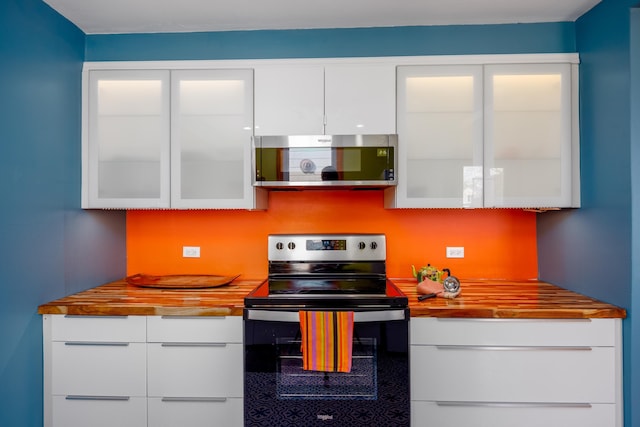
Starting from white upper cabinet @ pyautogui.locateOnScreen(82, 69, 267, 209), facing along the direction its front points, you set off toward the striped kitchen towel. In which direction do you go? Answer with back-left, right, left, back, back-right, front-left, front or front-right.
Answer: front-left

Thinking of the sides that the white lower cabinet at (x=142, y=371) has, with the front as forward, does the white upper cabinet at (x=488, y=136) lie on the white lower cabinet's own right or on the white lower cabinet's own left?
on the white lower cabinet's own left

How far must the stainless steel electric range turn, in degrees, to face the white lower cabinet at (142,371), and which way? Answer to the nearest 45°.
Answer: approximately 90° to its right

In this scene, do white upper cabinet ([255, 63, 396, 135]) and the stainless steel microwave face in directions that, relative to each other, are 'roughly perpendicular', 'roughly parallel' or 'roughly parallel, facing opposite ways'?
roughly parallel

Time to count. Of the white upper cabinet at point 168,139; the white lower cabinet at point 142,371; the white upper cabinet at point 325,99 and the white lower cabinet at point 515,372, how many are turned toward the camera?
4

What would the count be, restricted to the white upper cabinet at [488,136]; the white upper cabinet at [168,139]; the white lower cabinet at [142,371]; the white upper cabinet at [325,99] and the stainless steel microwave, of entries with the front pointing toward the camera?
5

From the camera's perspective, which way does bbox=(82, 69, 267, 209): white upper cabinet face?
toward the camera

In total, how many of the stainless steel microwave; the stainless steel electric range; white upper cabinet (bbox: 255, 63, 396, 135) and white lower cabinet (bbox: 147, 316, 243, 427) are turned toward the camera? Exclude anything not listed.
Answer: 4

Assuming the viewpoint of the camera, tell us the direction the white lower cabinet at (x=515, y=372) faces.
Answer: facing the viewer

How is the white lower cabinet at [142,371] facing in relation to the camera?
toward the camera

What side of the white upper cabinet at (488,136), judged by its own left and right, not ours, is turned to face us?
front
